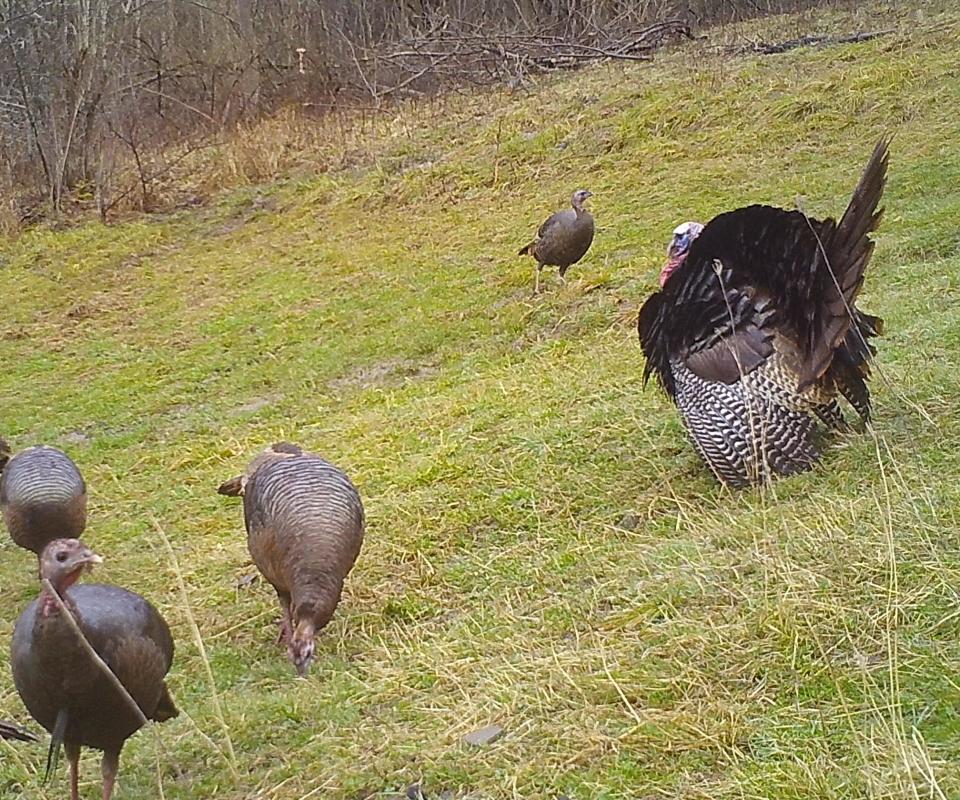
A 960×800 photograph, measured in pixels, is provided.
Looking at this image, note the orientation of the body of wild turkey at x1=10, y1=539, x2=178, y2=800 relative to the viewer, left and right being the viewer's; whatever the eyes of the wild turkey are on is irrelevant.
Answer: facing the viewer and to the left of the viewer

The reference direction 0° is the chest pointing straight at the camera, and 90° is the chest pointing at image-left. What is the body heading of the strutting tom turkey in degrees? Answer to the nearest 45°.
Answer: approximately 90°

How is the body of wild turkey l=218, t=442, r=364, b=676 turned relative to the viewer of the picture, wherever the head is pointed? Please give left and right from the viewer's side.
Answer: facing the viewer

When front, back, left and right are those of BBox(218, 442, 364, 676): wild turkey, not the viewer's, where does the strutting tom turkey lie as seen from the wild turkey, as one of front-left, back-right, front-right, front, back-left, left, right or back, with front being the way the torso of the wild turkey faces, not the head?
left

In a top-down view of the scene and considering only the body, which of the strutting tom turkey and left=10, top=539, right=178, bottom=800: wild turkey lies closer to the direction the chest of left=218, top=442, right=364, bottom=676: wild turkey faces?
the wild turkey

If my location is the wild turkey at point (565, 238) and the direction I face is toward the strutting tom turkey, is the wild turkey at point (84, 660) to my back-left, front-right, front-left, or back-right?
front-right

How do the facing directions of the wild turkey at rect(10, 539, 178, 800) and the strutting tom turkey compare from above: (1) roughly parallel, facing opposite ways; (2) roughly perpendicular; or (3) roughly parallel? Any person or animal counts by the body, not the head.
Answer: roughly perpendicular

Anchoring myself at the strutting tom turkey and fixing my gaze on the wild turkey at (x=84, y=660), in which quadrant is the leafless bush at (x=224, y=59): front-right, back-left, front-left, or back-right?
back-right

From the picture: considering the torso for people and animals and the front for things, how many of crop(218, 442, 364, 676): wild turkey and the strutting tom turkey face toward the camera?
1

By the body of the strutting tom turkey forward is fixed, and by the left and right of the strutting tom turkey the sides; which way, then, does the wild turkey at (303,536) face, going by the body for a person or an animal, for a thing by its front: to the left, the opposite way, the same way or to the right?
to the left

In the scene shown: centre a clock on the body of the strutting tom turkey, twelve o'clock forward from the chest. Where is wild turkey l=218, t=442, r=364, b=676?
The wild turkey is roughly at 11 o'clock from the strutting tom turkey.
